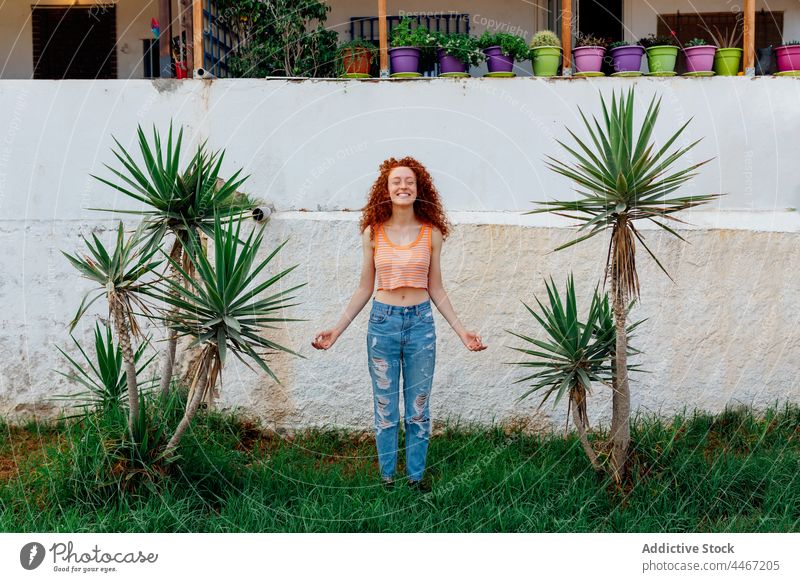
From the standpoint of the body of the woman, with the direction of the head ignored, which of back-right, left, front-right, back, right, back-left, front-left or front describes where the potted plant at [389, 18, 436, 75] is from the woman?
back

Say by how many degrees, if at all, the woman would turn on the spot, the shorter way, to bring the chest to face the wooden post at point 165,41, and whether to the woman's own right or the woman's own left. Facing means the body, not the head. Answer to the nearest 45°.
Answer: approximately 135° to the woman's own right

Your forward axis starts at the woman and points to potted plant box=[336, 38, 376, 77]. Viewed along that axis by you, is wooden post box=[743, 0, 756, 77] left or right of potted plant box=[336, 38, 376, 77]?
right

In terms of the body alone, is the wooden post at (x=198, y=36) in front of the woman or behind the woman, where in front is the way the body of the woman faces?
behind

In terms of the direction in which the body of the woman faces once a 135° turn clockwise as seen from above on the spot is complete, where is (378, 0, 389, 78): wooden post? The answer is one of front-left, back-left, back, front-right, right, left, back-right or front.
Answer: front-right

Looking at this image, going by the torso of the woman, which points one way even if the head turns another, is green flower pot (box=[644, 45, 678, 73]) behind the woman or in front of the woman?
behind

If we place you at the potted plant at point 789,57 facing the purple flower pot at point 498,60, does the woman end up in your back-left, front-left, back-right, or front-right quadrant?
front-left

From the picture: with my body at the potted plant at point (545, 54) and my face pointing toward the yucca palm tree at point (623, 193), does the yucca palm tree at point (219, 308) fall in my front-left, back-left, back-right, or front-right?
front-right

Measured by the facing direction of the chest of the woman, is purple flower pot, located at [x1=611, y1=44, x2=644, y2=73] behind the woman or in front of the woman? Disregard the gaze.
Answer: behind

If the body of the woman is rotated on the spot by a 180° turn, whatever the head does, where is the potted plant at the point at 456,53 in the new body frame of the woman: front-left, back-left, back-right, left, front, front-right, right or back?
front

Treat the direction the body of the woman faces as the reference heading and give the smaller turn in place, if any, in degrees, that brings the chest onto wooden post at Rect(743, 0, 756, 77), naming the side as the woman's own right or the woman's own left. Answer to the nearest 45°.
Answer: approximately 135° to the woman's own left

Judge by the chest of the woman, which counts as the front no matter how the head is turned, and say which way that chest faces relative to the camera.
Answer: toward the camera

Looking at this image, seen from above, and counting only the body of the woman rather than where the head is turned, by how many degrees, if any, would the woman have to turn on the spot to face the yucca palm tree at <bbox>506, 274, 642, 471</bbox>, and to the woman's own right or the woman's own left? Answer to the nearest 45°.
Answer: approximately 90° to the woman's own left

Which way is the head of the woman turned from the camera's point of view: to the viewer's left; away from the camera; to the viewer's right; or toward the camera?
toward the camera
